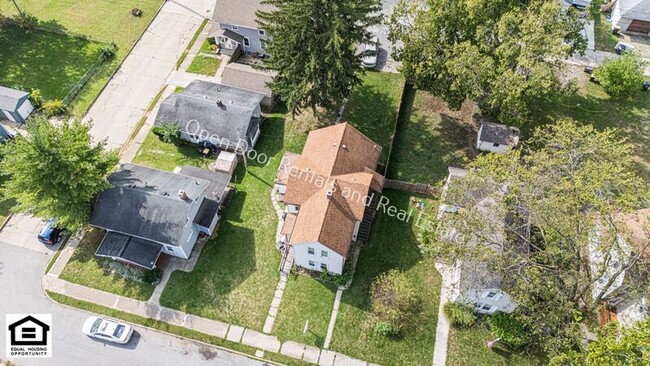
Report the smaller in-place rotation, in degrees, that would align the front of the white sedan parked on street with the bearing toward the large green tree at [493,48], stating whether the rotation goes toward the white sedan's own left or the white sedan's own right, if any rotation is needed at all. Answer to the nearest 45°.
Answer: approximately 180°

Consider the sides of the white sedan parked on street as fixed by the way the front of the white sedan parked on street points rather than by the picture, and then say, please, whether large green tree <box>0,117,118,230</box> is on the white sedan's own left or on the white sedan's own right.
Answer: on the white sedan's own right

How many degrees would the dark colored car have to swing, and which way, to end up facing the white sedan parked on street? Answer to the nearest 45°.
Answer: approximately 135° to its right

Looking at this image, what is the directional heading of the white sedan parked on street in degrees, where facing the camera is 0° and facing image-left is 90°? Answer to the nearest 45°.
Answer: approximately 90°

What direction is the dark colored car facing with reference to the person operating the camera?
facing away from the viewer and to the right of the viewer

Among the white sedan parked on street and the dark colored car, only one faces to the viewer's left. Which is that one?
the white sedan parked on street

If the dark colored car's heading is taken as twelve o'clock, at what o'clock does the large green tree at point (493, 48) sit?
The large green tree is roughly at 2 o'clock from the dark colored car.

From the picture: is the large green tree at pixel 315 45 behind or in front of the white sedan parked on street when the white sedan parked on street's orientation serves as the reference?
behind

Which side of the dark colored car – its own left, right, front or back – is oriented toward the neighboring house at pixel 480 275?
right

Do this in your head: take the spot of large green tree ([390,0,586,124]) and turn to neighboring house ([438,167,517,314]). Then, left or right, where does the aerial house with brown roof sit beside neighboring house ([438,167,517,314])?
right
